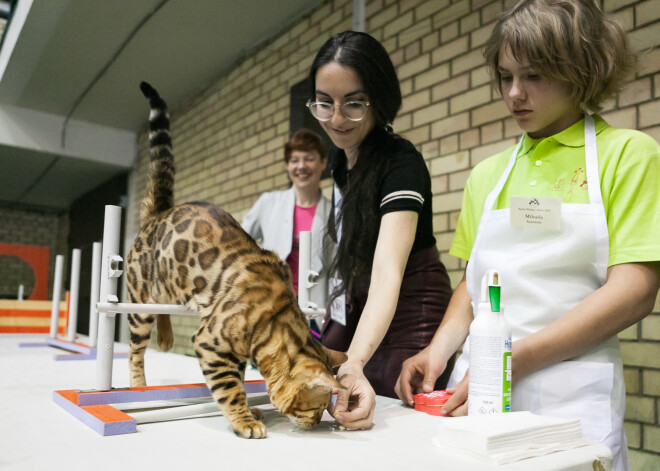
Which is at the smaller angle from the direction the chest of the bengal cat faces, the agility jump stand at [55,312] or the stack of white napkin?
the stack of white napkin

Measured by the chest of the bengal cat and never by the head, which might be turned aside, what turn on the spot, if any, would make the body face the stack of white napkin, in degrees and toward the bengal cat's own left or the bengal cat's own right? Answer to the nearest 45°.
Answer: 0° — it already faces it

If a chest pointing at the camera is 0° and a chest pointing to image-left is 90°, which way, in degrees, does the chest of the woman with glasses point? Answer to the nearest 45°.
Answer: approximately 45°

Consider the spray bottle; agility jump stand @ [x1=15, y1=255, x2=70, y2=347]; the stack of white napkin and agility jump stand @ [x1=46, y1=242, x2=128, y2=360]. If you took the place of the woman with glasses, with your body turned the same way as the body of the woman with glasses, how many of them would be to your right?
2

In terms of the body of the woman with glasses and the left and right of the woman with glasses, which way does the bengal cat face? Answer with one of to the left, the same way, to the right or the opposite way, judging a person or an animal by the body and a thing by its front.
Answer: to the left

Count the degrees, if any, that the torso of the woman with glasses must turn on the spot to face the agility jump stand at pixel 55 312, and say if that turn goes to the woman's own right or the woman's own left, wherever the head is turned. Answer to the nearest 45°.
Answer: approximately 90° to the woman's own right

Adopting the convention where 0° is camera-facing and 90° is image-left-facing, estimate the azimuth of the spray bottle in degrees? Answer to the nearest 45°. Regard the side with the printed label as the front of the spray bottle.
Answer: approximately 315°

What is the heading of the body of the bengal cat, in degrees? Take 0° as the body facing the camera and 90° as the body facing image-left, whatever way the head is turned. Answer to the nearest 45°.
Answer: approximately 315°

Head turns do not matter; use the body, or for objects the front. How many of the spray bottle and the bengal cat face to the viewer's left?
0

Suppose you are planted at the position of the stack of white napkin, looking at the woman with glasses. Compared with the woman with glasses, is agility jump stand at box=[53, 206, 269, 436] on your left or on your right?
left

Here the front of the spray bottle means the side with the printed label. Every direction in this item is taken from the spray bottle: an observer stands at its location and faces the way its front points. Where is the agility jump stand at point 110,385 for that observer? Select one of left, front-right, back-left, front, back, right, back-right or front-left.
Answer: back-right
